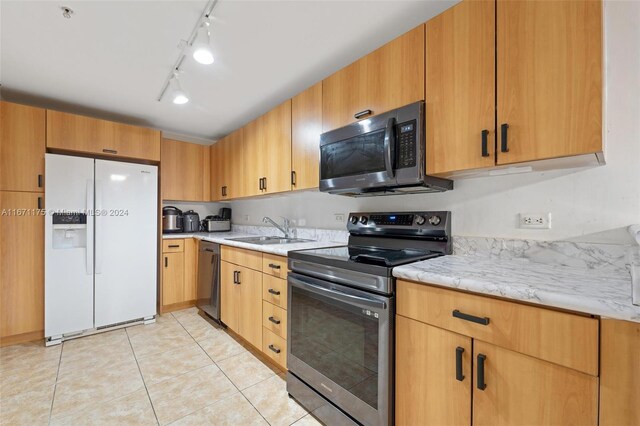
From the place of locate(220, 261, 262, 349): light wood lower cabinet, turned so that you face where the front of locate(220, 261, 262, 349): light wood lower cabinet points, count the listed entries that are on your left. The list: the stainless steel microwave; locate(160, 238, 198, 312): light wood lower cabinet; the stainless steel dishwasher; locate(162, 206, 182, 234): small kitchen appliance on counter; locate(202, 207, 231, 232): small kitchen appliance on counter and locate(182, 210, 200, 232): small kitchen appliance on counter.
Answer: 1

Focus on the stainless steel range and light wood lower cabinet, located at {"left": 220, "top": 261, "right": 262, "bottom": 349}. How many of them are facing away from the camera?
0

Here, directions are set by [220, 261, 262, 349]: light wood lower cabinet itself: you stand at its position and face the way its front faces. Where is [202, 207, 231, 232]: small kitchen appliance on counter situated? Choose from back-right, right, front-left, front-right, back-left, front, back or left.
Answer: back-right

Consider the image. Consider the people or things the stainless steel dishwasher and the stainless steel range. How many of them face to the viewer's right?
0

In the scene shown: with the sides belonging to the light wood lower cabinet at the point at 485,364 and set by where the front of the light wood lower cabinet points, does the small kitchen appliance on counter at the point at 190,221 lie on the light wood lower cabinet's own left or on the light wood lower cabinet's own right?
on the light wood lower cabinet's own right

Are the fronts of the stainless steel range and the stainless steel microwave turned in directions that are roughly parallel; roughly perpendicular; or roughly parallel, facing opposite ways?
roughly parallel

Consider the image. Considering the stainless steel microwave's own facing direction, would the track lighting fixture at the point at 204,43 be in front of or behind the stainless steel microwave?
in front

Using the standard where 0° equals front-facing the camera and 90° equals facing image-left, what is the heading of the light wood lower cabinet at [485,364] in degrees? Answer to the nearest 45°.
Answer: approximately 45°

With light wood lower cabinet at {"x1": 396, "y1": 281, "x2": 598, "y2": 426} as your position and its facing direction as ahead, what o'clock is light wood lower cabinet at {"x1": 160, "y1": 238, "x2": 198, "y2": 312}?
light wood lower cabinet at {"x1": 160, "y1": 238, "x2": 198, "y2": 312} is roughly at 2 o'clock from light wood lower cabinet at {"x1": 396, "y1": 281, "x2": 598, "y2": 426}.

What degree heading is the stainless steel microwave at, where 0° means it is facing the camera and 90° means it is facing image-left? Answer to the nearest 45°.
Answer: approximately 45°

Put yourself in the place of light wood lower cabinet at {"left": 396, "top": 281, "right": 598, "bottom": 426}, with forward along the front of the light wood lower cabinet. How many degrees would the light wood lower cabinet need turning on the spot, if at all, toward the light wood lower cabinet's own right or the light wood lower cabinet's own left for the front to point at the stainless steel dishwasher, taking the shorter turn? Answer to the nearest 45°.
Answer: approximately 45° to the light wood lower cabinet's own right

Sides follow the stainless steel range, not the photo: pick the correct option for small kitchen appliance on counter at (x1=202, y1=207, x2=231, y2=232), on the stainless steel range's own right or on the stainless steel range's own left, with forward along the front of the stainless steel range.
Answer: on the stainless steel range's own right

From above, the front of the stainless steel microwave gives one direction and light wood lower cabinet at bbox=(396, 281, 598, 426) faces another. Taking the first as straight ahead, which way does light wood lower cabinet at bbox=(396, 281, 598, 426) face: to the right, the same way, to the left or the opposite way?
the same way
